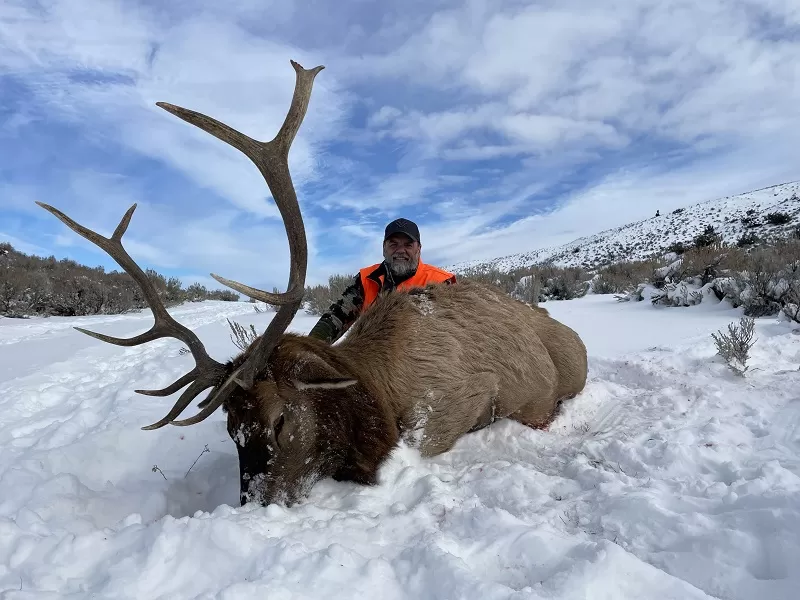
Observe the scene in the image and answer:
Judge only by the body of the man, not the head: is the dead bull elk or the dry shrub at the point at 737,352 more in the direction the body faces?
the dead bull elk

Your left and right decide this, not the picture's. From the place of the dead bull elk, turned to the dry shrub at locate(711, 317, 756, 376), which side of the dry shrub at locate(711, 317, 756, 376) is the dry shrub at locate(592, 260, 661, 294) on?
left

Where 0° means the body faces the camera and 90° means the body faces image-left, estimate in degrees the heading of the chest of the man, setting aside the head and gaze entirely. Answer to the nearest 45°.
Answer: approximately 0°

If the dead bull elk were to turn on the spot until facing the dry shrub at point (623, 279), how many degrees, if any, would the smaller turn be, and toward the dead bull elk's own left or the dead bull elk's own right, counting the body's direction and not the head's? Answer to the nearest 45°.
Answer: approximately 180°

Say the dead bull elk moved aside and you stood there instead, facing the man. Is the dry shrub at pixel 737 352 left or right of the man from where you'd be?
right

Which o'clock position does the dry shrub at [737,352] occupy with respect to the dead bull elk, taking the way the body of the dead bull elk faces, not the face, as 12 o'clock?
The dry shrub is roughly at 7 o'clock from the dead bull elk.

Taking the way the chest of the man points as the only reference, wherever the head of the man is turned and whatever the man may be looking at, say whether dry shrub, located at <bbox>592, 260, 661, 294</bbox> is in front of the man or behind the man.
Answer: behind

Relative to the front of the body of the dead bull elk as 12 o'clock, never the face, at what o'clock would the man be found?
The man is roughly at 5 o'clock from the dead bull elk.
